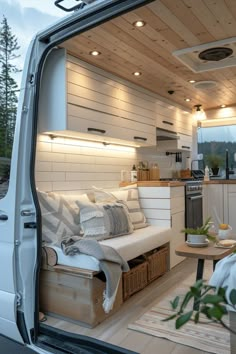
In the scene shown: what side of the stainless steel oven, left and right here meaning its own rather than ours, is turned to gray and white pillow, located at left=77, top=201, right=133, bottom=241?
right

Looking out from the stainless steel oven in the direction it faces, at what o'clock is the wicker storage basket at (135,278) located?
The wicker storage basket is roughly at 2 o'clock from the stainless steel oven.

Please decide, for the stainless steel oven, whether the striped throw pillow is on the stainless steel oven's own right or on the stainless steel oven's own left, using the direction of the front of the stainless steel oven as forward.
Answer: on the stainless steel oven's own right

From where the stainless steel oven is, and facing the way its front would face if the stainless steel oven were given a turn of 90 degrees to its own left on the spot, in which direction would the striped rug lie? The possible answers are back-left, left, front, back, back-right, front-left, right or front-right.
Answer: back-right

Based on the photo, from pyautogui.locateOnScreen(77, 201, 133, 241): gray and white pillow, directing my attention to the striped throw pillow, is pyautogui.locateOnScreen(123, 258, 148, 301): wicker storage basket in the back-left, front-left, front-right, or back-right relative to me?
back-left

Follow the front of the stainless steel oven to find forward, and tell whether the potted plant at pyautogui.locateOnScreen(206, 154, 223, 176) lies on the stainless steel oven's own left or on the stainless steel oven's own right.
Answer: on the stainless steel oven's own left

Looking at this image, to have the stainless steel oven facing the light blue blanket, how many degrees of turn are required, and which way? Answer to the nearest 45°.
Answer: approximately 45° to its right

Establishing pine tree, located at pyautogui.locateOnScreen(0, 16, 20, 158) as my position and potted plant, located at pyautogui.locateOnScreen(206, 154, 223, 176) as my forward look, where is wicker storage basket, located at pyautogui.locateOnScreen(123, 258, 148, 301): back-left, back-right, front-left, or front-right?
front-right

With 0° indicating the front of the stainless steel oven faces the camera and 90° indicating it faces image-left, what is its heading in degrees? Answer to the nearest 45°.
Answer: approximately 315°
